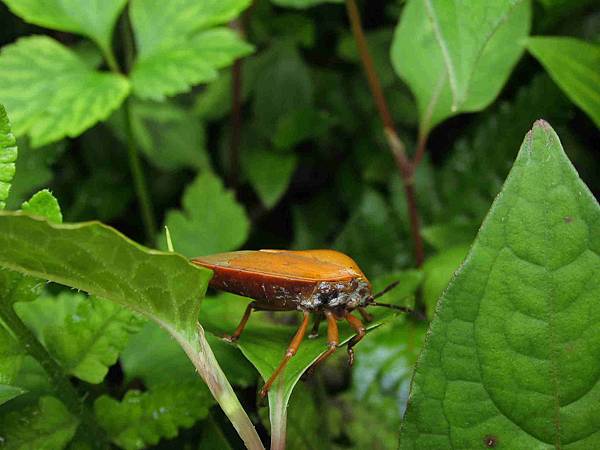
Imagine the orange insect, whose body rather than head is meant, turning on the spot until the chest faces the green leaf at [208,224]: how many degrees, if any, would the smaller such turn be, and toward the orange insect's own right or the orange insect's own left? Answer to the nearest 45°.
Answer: approximately 90° to the orange insect's own left

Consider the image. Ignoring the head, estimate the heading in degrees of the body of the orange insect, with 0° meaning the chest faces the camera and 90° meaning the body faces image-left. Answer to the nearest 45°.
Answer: approximately 270°

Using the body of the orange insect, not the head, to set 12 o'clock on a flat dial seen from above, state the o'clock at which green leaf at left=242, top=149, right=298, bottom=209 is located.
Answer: The green leaf is roughly at 9 o'clock from the orange insect.

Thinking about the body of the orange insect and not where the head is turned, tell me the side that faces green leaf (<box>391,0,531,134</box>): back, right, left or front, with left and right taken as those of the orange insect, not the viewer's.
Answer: left
